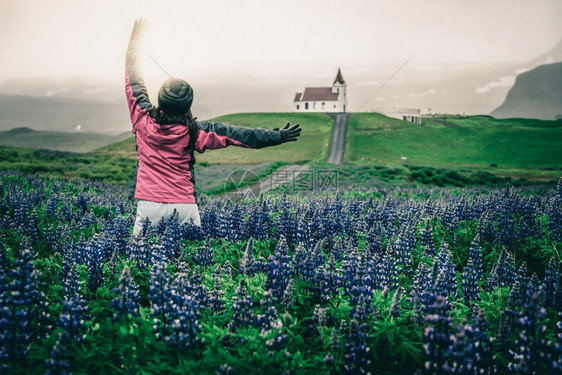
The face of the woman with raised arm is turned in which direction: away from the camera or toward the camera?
away from the camera

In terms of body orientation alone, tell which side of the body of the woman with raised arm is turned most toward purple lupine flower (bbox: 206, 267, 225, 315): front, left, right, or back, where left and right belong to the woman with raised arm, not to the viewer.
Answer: back

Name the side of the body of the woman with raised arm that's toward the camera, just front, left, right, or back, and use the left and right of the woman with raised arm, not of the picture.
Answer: back

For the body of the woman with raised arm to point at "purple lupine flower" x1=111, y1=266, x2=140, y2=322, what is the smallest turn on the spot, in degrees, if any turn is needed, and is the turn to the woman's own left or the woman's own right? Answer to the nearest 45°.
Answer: approximately 180°

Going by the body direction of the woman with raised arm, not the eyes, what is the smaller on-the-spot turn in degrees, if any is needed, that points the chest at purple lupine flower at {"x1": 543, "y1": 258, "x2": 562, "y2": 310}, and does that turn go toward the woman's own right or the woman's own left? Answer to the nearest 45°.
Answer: approximately 135° to the woman's own right

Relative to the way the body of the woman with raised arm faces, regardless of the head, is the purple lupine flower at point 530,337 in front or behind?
behind

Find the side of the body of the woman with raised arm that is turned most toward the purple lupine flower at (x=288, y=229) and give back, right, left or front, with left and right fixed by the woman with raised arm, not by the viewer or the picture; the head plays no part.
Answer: right

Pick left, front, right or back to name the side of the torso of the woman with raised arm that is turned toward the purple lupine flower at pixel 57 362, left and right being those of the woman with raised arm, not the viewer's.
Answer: back

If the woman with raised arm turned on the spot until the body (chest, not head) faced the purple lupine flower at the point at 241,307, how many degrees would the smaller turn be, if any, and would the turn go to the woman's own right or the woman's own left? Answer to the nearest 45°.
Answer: approximately 180°
